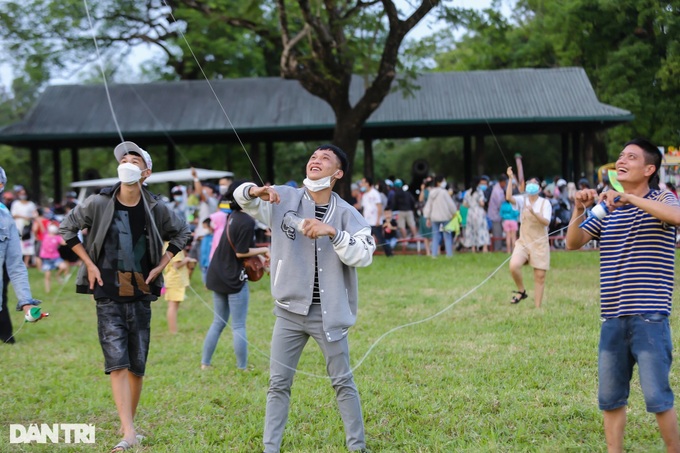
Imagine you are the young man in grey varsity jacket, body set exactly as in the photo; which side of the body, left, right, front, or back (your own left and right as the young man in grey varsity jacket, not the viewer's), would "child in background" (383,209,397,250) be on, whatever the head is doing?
back

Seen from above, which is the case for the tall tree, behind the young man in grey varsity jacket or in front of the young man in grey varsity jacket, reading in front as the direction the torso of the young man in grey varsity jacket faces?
behind

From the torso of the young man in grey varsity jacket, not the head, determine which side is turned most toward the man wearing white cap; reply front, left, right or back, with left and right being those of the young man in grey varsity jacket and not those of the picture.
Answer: right

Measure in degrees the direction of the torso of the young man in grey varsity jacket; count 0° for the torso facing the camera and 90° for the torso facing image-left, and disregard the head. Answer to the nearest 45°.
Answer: approximately 0°

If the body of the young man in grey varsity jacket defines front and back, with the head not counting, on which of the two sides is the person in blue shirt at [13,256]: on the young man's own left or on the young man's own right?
on the young man's own right

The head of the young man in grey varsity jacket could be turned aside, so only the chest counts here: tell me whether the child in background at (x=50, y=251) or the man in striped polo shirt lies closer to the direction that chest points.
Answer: the man in striped polo shirt

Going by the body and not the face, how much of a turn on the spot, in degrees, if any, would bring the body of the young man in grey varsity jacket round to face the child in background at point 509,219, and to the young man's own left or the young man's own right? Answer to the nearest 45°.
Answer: approximately 180°
